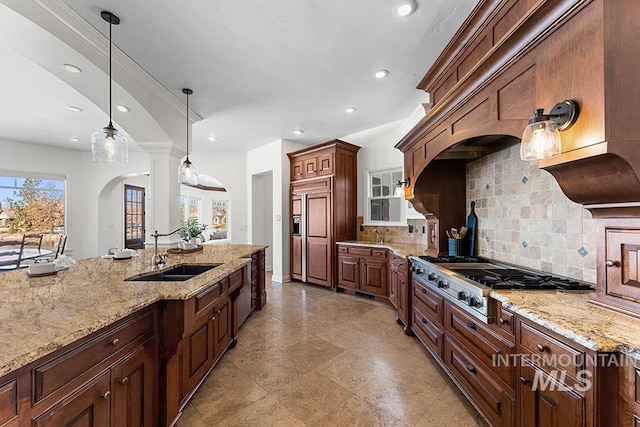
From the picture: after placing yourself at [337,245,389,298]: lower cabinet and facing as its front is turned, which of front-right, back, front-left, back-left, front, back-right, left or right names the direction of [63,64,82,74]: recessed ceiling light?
front

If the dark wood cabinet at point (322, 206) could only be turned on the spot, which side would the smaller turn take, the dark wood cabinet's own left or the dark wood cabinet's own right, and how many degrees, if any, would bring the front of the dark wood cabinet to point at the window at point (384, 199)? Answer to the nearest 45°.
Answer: approximately 135° to the dark wood cabinet's own left

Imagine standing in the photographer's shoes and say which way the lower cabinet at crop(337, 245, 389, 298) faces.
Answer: facing the viewer and to the left of the viewer

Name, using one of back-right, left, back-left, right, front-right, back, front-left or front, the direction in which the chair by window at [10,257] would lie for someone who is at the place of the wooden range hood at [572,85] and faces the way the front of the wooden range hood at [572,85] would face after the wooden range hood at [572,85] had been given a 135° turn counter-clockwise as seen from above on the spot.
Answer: back

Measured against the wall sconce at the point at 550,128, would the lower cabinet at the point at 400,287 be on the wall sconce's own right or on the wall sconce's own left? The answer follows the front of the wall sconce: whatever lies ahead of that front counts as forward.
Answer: on the wall sconce's own right

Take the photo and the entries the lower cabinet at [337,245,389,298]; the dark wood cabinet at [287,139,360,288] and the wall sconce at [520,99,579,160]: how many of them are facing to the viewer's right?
0

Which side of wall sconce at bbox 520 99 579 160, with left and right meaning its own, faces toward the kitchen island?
front

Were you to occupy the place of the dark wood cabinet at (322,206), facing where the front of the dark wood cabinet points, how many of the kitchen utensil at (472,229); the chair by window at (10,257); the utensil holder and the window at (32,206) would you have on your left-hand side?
2

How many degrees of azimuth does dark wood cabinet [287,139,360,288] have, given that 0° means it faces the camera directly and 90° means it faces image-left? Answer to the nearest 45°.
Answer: approximately 45°

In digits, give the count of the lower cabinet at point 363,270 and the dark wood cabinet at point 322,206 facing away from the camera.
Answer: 0

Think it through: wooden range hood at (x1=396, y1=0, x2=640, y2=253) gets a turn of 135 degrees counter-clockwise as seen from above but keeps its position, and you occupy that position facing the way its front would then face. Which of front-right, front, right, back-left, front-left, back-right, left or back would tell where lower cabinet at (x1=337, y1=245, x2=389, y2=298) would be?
back-left
